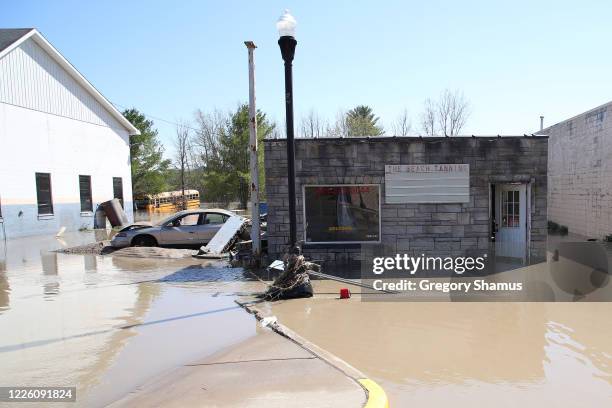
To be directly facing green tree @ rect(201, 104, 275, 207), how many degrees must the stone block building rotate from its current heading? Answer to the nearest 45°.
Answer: approximately 135° to its right

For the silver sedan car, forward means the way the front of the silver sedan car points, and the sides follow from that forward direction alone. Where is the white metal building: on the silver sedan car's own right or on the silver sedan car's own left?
on the silver sedan car's own right

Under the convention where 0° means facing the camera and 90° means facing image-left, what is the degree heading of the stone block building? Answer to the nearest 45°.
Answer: approximately 0°

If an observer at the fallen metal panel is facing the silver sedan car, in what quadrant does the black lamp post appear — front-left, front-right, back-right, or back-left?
back-left

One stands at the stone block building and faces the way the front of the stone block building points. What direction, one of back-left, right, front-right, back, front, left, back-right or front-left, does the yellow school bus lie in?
back-right

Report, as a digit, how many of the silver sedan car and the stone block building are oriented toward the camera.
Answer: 1
